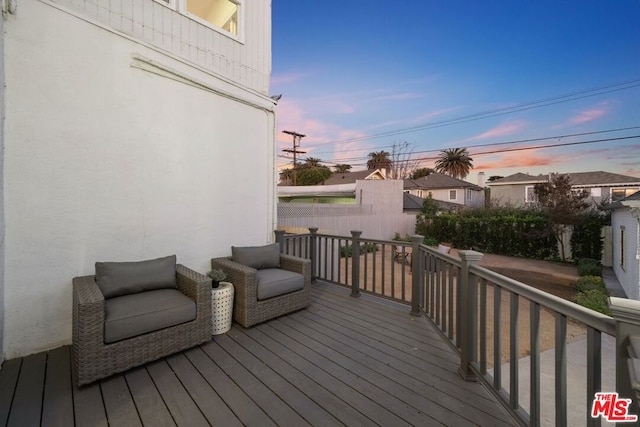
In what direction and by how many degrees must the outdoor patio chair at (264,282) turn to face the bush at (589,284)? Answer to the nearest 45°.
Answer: approximately 45° to its left

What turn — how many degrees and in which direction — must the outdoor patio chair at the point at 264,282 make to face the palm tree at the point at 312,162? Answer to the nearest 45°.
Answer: approximately 135° to its left

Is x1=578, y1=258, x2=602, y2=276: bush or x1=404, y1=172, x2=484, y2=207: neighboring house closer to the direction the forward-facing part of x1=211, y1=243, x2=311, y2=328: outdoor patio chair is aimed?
the bush

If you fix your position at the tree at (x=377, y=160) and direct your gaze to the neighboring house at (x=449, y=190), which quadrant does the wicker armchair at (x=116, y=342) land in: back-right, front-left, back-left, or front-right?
front-right

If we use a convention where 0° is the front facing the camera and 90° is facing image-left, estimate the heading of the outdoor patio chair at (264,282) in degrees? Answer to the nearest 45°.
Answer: approximately 315°

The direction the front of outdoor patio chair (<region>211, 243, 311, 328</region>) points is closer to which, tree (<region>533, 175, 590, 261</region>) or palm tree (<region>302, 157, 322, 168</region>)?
the tree

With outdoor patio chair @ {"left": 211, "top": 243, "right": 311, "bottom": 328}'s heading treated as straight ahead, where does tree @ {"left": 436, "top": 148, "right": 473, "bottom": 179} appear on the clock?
The tree is roughly at 9 o'clock from the outdoor patio chair.

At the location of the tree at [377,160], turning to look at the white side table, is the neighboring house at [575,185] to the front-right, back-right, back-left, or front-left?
front-left

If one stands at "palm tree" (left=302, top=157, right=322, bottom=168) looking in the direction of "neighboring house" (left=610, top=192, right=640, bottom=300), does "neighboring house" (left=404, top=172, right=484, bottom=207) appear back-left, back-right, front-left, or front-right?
front-left

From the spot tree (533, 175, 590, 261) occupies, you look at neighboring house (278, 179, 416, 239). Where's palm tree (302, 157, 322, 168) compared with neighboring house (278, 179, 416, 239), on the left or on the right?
right

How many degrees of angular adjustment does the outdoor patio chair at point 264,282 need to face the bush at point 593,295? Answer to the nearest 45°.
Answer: approximately 45° to its left

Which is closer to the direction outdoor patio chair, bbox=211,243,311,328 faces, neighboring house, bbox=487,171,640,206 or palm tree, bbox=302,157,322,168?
the neighboring house

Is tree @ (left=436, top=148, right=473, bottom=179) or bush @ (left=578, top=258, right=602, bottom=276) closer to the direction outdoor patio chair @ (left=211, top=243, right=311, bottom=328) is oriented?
the bush
